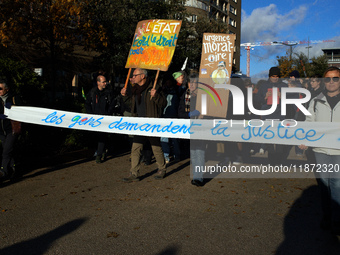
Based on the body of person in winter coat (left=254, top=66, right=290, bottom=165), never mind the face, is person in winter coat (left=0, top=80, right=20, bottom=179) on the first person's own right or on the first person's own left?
on the first person's own right

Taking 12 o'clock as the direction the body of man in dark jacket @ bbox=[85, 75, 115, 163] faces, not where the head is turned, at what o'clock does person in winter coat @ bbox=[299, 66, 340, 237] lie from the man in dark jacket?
The person in winter coat is roughly at 11 o'clock from the man in dark jacket.

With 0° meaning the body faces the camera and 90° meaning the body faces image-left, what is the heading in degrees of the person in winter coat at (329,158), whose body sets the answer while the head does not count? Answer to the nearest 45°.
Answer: approximately 0°

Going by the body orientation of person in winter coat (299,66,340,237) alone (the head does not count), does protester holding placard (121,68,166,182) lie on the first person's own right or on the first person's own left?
on the first person's own right

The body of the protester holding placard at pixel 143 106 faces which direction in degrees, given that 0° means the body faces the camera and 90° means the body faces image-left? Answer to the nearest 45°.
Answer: approximately 45°
